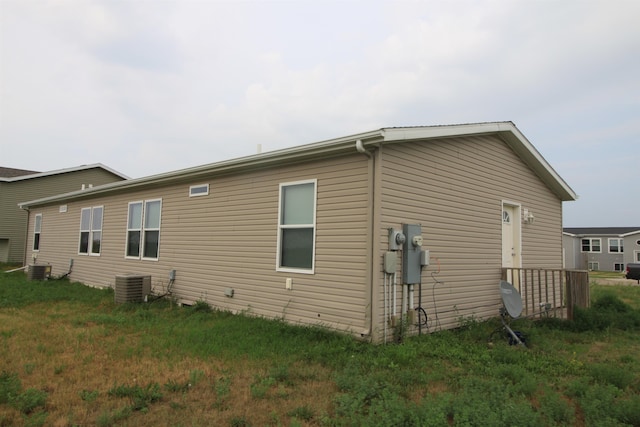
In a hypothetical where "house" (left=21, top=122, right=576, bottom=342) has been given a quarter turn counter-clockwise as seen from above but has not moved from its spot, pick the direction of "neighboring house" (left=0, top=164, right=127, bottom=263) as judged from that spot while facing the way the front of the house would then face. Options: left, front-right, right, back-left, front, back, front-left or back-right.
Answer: left

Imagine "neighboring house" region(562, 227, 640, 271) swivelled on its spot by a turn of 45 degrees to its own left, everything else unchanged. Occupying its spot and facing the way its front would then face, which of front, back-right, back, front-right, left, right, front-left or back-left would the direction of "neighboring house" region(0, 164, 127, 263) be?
right

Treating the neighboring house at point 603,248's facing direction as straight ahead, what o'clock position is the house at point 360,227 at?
The house is roughly at 12 o'clock from the neighboring house.

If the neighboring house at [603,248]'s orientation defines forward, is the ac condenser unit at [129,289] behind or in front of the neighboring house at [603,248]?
in front

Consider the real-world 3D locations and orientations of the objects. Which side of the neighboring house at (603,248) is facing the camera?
front

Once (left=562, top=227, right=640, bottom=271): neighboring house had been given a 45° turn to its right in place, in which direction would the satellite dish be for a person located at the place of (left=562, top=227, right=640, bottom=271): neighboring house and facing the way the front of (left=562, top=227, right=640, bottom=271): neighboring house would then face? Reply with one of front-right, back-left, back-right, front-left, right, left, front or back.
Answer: front-left
